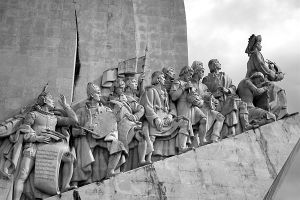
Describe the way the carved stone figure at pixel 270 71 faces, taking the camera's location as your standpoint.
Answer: facing to the right of the viewer

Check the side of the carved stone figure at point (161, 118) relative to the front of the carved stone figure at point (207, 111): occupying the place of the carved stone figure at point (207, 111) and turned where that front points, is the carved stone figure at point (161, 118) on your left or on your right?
on your right

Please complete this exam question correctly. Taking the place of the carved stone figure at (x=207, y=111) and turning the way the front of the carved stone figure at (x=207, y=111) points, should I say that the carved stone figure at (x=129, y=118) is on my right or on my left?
on my right

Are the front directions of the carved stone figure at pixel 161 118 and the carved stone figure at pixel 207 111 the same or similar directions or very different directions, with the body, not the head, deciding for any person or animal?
same or similar directions

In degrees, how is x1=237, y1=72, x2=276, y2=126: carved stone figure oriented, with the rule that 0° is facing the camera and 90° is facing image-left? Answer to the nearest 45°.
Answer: approximately 270°

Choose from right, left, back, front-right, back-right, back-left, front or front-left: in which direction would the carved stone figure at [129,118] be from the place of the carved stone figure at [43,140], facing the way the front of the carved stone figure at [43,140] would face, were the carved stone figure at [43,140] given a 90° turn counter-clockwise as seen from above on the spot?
front-right

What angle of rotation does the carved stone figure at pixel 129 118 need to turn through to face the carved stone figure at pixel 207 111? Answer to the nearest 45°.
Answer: approximately 45° to its left

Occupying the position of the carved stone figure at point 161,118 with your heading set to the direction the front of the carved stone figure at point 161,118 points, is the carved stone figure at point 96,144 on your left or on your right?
on your right

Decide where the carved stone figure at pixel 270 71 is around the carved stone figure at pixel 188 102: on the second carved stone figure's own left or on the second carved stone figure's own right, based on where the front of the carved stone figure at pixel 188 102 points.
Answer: on the second carved stone figure's own left

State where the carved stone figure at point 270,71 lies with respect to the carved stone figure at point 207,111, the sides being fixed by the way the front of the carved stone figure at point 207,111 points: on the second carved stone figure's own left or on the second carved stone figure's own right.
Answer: on the second carved stone figure's own left

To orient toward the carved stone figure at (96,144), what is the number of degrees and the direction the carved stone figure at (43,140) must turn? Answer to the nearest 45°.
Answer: approximately 45° to its left

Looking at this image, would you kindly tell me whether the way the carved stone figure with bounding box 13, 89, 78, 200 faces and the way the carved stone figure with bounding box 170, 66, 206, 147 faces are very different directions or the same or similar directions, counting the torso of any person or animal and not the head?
same or similar directions

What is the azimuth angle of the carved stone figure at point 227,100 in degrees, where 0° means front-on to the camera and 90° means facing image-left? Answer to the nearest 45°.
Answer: approximately 315°

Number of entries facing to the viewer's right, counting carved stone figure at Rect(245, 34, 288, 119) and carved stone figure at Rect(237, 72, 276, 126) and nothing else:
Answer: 2

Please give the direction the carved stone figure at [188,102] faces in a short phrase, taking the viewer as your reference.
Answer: facing the viewer and to the right of the viewer

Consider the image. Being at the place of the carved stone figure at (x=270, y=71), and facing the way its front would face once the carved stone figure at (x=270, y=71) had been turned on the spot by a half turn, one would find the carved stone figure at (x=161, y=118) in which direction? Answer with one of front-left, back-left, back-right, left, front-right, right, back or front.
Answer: front-left
